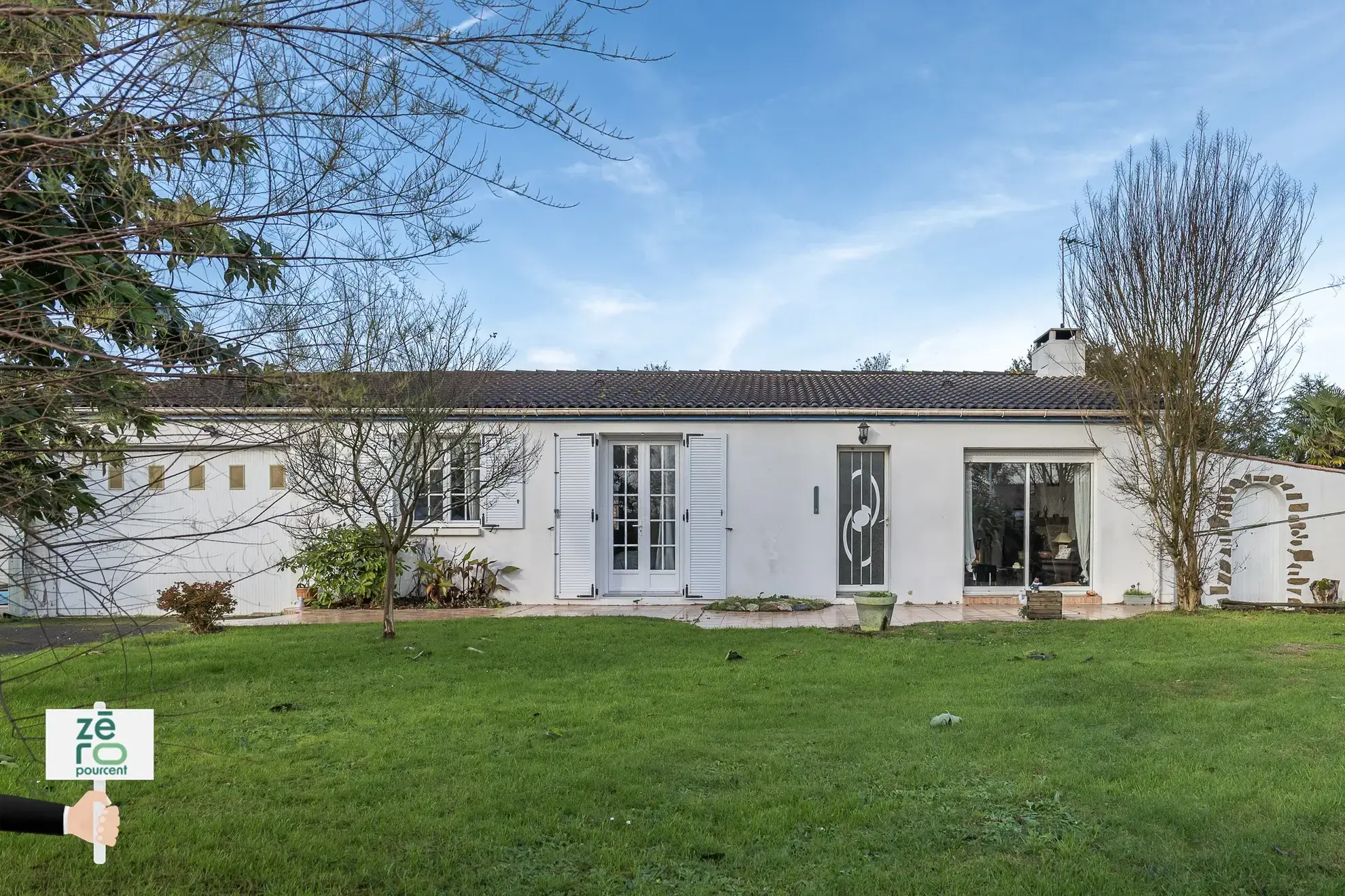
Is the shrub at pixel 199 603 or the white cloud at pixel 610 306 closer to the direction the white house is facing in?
the shrub

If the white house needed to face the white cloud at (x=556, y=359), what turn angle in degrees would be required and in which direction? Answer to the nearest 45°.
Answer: approximately 135° to its right

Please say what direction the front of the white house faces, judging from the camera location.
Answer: facing the viewer

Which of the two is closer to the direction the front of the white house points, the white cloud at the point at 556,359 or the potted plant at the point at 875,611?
the potted plant

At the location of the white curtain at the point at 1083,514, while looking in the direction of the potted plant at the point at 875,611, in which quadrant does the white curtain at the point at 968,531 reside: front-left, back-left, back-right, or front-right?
front-right

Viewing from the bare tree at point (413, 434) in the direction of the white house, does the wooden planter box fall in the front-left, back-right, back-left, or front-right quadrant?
front-right

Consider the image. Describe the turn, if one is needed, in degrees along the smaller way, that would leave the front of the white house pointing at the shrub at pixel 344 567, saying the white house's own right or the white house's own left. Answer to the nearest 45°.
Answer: approximately 90° to the white house's own right
